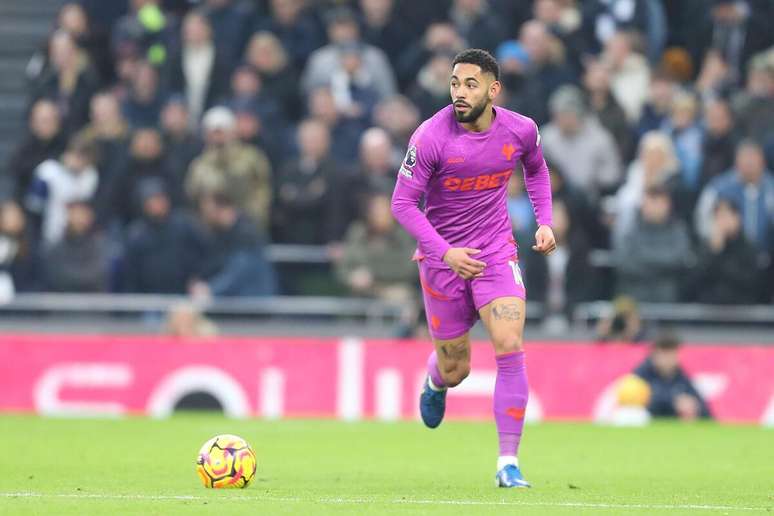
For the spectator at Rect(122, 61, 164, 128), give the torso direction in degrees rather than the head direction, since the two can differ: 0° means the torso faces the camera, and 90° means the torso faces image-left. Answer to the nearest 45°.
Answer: approximately 0°

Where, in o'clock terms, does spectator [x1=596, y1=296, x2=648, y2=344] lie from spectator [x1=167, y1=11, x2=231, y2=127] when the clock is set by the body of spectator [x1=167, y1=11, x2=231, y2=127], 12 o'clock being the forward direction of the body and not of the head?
spectator [x1=596, y1=296, x2=648, y2=344] is roughly at 10 o'clock from spectator [x1=167, y1=11, x2=231, y2=127].

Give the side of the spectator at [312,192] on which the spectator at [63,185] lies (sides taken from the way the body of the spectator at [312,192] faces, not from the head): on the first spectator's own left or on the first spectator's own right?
on the first spectator's own right

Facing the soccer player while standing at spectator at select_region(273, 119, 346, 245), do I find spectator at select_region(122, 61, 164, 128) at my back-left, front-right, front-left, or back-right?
back-right

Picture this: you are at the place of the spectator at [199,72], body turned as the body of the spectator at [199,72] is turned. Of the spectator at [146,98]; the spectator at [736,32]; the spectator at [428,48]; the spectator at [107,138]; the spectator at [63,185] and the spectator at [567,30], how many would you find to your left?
3

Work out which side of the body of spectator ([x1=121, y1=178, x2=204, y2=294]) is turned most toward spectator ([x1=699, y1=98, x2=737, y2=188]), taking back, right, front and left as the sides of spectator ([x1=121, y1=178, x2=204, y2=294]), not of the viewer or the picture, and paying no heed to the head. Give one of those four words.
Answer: left

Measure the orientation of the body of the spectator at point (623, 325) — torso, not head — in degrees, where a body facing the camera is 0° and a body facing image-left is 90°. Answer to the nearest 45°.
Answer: approximately 0°

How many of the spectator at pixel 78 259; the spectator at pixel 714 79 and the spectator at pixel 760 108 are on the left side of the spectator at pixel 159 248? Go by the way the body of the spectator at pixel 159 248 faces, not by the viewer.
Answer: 2
